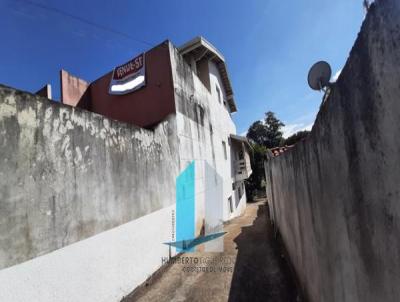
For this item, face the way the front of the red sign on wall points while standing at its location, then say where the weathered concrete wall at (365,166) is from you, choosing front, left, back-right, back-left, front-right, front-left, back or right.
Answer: front-left

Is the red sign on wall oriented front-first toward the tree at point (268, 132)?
no

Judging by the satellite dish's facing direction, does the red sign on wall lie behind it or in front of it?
in front

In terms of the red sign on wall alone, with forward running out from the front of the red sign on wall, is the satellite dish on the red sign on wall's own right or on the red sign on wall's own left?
on the red sign on wall's own left

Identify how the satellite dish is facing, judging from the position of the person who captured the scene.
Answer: facing away from the viewer and to the left of the viewer

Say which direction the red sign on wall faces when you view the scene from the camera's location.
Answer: facing the viewer and to the left of the viewer

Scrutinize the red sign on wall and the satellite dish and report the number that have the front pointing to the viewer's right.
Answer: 0
